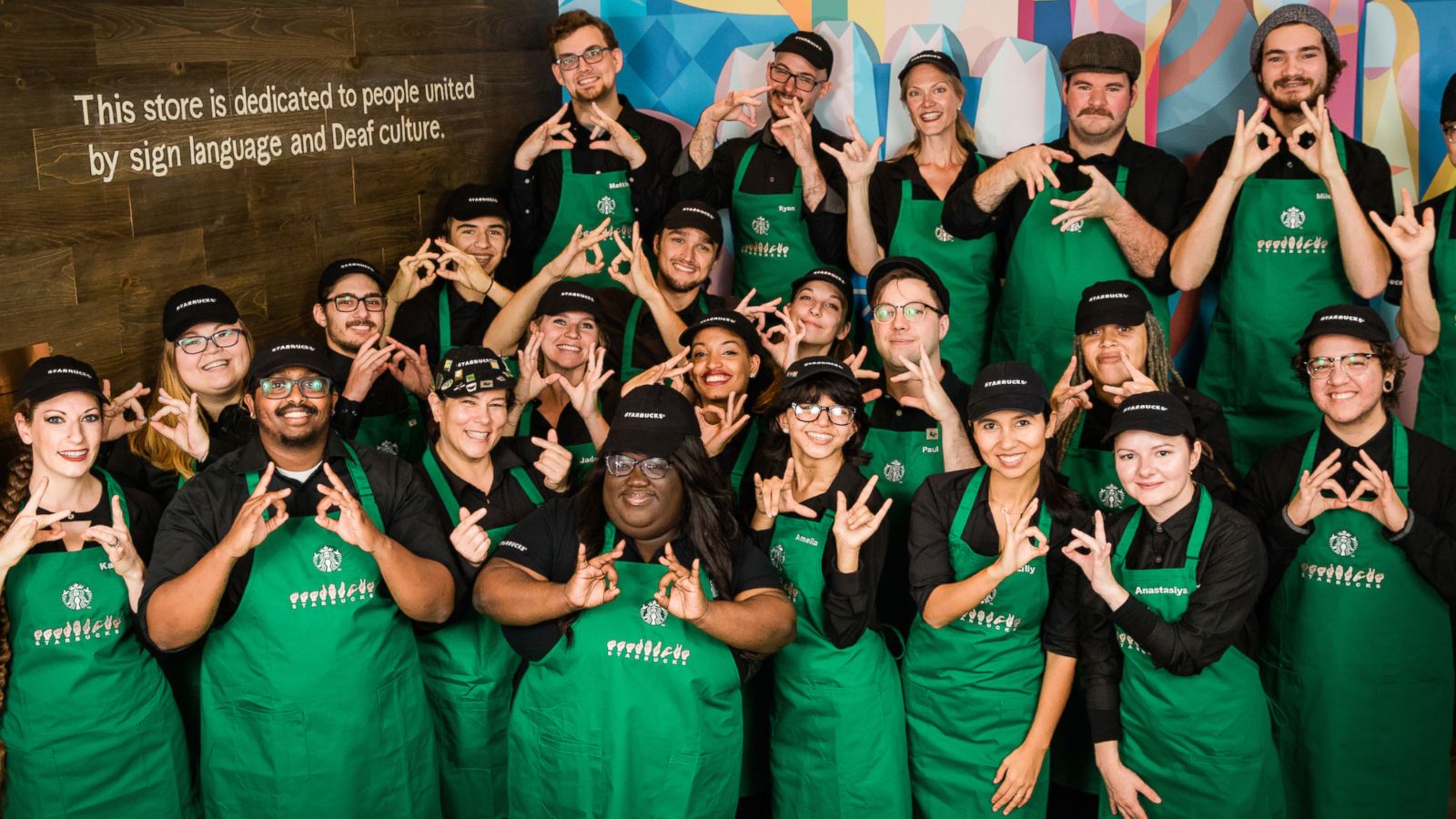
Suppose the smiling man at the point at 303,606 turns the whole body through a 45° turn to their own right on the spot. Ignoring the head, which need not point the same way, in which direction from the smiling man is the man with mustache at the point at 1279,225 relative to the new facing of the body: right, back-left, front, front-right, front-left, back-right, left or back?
back-left

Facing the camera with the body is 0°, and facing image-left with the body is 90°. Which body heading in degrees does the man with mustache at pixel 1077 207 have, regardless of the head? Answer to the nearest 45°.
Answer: approximately 0°

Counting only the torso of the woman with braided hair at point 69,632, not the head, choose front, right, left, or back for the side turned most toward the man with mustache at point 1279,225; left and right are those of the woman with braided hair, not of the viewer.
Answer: left

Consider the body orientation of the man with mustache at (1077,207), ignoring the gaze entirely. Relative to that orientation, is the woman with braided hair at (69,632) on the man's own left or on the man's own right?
on the man's own right

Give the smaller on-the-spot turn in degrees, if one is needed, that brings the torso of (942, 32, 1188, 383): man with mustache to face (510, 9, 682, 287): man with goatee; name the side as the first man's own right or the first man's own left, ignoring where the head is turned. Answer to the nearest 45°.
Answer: approximately 90° to the first man's own right

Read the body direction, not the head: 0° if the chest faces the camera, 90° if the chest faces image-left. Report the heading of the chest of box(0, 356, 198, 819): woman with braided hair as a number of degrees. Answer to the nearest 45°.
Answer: approximately 0°
